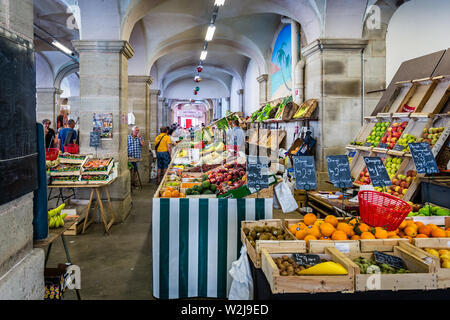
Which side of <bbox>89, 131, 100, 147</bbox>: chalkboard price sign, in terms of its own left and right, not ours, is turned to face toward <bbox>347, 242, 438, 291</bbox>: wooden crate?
front

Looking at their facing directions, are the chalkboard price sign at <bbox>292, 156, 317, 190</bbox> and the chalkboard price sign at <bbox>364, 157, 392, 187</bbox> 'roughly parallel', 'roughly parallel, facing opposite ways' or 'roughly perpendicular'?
roughly parallel

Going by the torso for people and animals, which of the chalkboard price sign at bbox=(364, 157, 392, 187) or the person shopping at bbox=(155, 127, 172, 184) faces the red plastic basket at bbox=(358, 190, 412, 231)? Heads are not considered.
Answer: the chalkboard price sign

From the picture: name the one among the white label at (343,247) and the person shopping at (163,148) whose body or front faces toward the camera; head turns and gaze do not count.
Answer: the white label

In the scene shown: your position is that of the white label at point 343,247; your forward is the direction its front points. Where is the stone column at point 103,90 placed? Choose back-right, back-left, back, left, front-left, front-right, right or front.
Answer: back-right

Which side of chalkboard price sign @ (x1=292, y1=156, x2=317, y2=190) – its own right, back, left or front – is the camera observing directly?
front

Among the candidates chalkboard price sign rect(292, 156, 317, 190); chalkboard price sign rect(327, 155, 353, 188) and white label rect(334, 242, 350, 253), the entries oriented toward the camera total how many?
3

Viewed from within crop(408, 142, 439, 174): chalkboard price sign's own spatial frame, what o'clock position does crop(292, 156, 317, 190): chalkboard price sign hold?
crop(292, 156, 317, 190): chalkboard price sign is roughly at 2 o'clock from crop(408, 142, 439, 174): chalkboard price sign.

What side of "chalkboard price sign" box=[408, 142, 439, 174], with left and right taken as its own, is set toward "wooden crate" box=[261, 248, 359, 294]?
front

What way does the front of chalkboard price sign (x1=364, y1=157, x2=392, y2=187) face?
toward the camera

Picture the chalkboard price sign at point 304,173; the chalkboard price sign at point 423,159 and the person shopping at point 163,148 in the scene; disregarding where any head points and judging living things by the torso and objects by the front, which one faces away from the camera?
the person shopping

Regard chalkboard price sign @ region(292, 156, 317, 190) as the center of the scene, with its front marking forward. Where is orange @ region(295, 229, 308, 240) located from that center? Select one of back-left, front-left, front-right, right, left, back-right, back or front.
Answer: front

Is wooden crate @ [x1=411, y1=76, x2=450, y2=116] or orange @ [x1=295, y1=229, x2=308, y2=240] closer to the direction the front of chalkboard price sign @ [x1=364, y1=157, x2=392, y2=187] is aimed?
the orange

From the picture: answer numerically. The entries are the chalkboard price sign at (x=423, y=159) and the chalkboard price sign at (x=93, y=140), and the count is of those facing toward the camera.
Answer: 2

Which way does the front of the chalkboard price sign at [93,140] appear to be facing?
toward the camera
